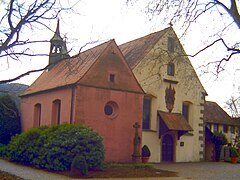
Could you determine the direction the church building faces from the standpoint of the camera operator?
facing the viewer and to the right of the viewer

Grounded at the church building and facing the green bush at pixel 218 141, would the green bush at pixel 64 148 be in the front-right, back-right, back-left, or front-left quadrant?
back-right

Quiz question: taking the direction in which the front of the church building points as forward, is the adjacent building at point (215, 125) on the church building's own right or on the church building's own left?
on the church building's own left

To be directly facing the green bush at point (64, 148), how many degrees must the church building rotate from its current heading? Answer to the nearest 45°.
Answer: approximately 90° to its right

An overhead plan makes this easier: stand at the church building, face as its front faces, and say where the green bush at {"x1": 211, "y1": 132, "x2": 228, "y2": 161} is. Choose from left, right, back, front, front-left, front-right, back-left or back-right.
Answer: left
